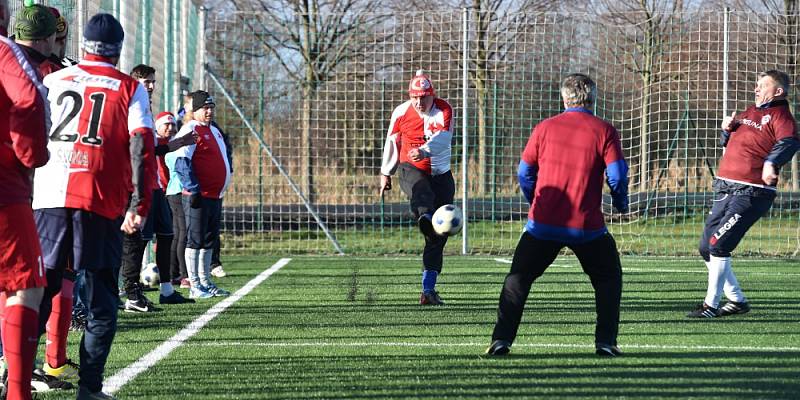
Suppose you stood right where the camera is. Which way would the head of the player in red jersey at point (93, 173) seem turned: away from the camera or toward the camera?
away from the camera

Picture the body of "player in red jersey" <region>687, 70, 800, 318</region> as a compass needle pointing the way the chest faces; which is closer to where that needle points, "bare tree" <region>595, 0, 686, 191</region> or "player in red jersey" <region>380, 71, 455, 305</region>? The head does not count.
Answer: the player in red jersey

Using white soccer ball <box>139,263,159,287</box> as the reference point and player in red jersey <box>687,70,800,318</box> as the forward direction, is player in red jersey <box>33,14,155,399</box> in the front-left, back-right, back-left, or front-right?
front-right

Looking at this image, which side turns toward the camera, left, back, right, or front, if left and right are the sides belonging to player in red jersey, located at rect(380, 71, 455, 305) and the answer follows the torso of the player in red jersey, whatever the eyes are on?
front

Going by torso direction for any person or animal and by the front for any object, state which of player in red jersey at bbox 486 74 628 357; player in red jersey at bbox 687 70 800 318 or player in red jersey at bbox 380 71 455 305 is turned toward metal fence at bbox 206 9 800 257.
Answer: player in red jersey at bbox 486 74 628 357

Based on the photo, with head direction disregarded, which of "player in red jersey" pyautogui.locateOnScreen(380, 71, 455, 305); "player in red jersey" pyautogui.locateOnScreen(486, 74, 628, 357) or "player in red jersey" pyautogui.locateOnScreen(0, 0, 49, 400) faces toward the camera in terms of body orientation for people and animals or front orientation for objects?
"player in red jersey" pyautogui.locateOnScreen(380, 71, 455, 305)

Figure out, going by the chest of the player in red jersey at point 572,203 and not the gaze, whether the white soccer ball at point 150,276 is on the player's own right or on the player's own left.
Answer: on the player's own left

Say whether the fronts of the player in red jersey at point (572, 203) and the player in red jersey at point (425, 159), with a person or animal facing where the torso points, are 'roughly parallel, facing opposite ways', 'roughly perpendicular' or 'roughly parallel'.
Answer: roughly parallel, facing opposite ways

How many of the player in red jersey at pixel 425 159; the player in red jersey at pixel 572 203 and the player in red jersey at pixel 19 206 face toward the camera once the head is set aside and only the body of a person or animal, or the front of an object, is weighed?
1

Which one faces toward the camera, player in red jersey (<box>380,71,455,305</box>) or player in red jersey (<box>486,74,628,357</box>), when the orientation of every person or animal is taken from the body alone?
player in red jersey (<box>380,71,455,305</box>)

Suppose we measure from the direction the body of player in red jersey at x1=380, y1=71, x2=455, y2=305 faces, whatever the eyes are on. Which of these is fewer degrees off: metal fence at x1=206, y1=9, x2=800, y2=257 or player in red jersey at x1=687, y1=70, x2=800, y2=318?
the player in red jersey

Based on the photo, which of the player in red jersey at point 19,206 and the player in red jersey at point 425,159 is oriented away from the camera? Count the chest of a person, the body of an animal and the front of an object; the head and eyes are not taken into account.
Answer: the player in red jersey at point 19,206

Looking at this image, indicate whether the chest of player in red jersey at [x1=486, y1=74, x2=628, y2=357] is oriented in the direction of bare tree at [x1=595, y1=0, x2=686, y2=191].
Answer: yes

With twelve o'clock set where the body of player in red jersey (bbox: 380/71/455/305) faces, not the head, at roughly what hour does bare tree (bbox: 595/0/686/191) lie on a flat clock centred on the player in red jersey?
The bare tree is roughly at 7 o'clock from the player in red jersey.

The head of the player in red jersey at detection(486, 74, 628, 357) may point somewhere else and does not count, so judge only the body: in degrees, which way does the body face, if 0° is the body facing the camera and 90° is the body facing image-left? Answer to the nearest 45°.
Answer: approximately 180°

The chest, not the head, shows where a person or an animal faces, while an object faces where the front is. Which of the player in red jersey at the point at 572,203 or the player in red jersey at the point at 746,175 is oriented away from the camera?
the player in red jersey at the point at 572,203
